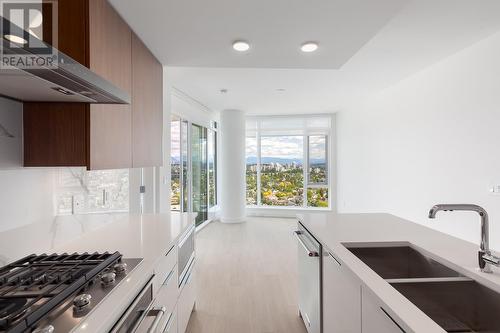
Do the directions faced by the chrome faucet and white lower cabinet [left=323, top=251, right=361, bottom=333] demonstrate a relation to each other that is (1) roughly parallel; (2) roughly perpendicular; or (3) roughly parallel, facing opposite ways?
roughly parallel

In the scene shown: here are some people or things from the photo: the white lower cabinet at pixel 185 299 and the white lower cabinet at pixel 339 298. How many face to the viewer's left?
1

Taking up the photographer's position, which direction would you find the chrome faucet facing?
facing to the left of the viewer

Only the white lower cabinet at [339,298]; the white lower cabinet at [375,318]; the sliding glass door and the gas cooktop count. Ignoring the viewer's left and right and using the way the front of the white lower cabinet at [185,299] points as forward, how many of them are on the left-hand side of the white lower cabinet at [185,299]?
1

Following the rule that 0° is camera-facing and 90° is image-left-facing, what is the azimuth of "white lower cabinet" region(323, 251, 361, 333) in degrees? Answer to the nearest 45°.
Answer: approximately 90°

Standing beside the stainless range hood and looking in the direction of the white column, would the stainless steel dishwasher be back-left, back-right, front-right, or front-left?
front-right

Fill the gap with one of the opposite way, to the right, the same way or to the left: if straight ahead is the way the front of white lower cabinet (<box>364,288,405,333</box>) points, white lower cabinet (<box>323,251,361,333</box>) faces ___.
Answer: the same way

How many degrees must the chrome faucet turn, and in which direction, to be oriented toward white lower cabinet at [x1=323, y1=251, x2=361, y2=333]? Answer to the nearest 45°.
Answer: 0° — it already faces it

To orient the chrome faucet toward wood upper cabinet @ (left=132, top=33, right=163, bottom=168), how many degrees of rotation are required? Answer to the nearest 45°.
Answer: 0° — it already faces it

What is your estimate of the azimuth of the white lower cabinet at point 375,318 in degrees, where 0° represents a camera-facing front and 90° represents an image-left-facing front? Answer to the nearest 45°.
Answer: approximately 90°

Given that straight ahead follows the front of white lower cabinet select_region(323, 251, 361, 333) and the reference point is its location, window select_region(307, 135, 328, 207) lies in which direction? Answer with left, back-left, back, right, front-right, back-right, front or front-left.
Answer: right

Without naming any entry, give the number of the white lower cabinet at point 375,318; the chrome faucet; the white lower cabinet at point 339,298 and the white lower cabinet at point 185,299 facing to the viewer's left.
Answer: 3

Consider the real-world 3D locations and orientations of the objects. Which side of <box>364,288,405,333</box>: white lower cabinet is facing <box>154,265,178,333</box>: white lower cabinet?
front

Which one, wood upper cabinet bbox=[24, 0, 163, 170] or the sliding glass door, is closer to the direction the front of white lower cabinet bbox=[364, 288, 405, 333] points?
the wood upper cabinet

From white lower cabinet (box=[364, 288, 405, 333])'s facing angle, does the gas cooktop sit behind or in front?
in front

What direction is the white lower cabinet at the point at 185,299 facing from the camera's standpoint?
to the viewer's right

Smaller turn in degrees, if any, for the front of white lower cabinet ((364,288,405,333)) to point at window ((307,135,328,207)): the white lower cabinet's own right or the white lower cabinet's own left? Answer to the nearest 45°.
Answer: approximately 90° to the white lower cabinet's own right
